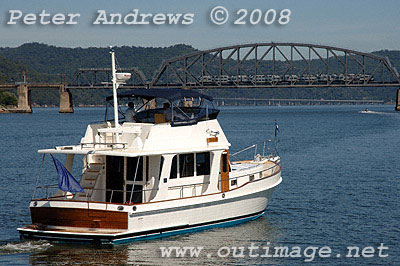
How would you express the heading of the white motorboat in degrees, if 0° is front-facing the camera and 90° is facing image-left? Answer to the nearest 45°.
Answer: approximately 225°
